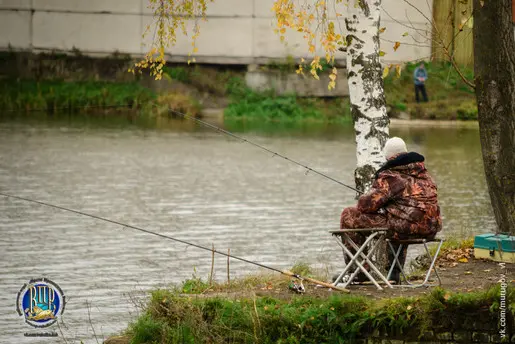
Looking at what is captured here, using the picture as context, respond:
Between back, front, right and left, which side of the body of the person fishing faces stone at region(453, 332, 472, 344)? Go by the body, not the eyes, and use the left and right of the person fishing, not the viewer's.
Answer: back

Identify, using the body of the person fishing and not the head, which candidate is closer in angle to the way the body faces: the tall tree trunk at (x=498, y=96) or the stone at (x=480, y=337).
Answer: the tall tree trunk

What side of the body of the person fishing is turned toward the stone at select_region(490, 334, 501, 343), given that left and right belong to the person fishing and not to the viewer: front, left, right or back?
back

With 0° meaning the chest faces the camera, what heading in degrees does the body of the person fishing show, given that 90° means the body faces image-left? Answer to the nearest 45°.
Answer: approximately 135°

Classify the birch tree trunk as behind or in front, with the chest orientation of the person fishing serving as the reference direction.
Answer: in front

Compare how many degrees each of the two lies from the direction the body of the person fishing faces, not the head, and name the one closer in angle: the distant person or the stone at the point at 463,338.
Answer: the distant person

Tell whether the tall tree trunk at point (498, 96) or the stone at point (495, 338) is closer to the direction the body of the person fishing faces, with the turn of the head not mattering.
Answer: the tall tree trunk

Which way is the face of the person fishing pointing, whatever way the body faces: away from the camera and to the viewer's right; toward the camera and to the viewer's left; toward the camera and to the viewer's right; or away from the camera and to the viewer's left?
away from the camera and to the viewer's left

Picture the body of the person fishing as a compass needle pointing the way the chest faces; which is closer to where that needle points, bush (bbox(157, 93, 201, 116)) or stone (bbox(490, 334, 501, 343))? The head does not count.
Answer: the bush

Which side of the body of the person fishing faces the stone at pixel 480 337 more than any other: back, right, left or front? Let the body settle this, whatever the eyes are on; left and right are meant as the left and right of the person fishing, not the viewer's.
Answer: back

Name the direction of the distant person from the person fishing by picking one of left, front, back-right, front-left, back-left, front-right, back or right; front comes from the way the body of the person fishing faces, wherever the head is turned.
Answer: front-right

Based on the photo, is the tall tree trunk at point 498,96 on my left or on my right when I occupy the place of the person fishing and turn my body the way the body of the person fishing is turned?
on my right

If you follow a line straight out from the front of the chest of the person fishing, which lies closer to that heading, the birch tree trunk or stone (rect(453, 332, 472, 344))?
the birch tree trunk
